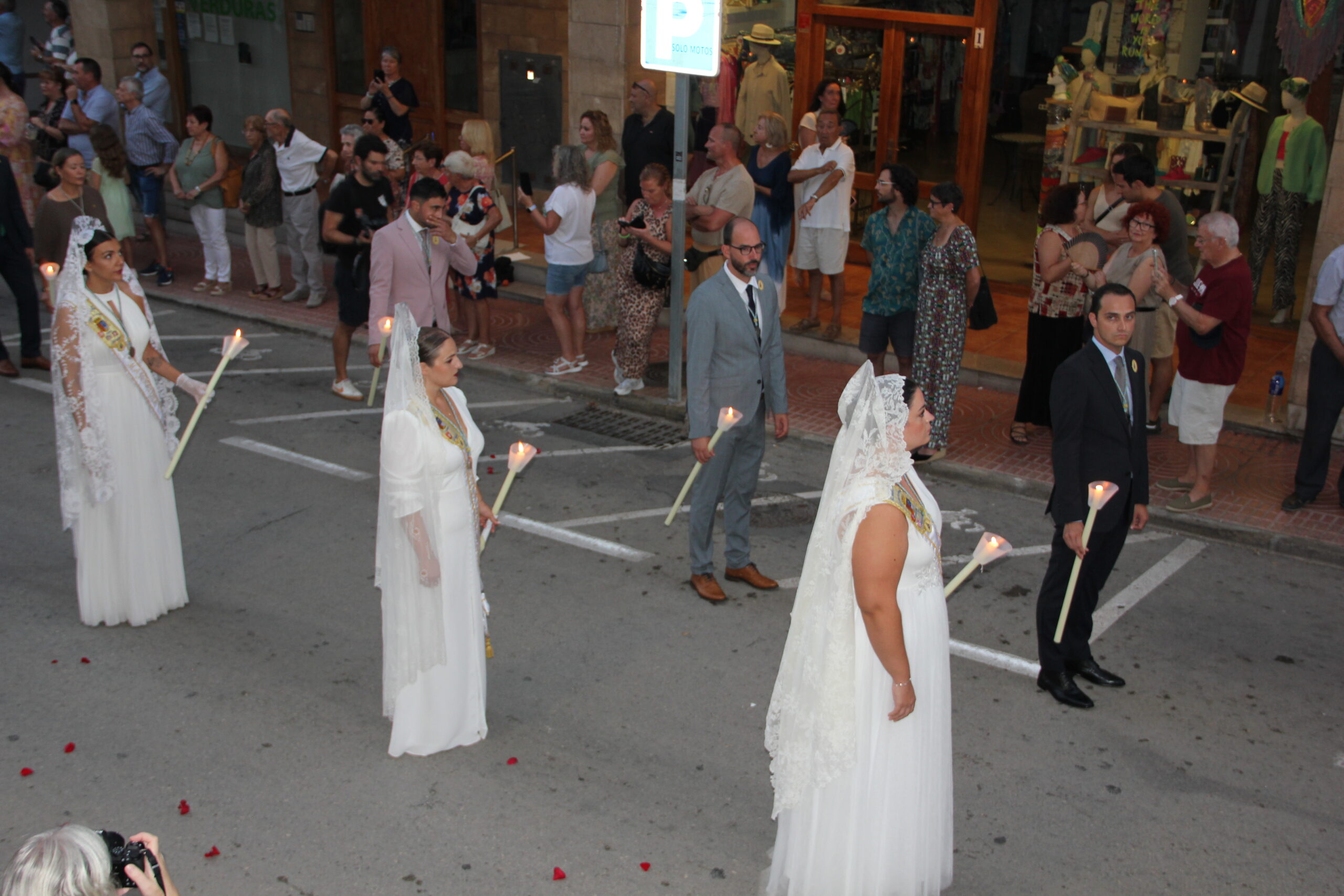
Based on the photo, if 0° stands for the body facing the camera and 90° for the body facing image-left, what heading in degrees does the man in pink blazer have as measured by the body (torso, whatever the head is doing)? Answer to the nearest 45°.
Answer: approximately 315°

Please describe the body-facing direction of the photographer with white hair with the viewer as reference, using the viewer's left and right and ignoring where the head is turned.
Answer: facing away from the viewer and to the right of the viewer

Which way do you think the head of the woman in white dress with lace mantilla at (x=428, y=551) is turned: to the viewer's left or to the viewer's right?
to the viewer's right

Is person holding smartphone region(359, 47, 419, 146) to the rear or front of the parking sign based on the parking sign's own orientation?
to the rear

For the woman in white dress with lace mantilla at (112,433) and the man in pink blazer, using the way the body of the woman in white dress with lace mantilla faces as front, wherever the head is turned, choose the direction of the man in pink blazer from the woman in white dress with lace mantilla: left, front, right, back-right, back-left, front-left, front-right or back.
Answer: left

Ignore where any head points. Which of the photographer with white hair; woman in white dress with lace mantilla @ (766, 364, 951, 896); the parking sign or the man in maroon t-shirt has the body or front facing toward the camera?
the parking sign

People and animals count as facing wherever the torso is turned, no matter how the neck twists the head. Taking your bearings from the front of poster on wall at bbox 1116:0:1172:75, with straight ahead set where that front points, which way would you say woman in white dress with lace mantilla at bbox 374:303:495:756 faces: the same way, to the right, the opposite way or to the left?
to the left

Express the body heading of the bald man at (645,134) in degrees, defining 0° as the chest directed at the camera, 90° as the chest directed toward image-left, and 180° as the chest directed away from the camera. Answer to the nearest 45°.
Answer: approximately 45°

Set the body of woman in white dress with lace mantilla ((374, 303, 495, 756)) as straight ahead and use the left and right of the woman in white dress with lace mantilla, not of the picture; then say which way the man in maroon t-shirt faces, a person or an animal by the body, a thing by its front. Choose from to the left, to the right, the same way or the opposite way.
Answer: the opposite way

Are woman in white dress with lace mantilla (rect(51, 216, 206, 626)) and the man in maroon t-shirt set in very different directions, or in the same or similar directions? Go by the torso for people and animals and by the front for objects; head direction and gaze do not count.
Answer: very different directions

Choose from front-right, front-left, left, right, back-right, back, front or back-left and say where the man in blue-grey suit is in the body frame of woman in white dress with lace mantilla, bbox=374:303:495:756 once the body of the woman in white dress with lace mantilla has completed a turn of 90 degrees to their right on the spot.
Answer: back

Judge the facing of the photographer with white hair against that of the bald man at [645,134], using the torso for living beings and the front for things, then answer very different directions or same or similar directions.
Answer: very different directions

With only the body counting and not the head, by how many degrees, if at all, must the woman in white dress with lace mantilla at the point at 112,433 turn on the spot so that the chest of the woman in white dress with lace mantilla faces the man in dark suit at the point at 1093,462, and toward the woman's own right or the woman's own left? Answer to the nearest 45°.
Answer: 0° — they already face them

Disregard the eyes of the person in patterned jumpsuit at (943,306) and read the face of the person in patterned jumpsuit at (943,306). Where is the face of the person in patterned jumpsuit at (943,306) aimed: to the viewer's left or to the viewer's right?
to the viewer's left

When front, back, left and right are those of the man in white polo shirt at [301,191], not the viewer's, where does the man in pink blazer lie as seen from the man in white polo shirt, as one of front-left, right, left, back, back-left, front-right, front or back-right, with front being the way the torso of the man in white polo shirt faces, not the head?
front-left
